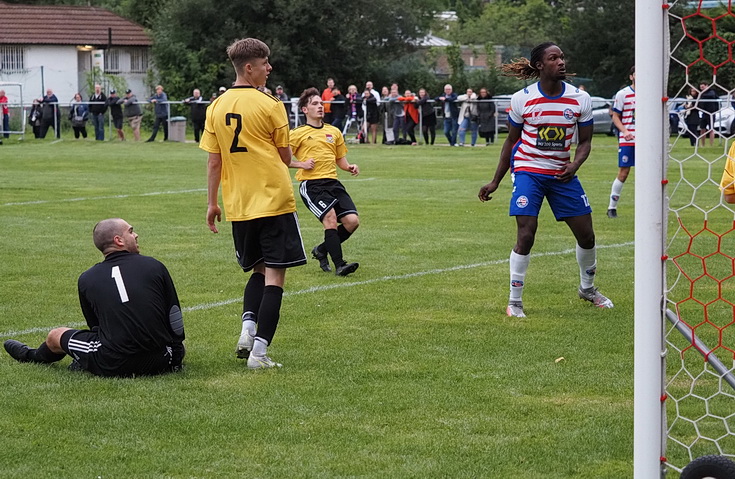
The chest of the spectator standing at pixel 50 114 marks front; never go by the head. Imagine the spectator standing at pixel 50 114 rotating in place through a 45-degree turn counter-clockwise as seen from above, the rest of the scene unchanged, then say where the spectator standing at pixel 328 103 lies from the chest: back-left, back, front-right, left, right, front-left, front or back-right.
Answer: front

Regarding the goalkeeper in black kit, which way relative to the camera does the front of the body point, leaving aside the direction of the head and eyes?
away from the camera

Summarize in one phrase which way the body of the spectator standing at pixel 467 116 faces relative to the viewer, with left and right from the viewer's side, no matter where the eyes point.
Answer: facing the viewer

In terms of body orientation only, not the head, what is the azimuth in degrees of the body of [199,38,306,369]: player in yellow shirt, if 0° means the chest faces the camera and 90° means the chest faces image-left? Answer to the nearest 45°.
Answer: approximately 225°

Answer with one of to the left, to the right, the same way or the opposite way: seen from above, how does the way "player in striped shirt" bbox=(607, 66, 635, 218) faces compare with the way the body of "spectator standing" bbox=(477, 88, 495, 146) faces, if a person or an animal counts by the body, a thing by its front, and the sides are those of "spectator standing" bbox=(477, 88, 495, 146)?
the same way

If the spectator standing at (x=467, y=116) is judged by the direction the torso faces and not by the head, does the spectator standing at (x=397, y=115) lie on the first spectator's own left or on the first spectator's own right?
on the first spectator's own right

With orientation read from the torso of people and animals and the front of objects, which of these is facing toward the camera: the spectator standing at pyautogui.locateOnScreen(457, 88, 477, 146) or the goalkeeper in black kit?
the spectator standing

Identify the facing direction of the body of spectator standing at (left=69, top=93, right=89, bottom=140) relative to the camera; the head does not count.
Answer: toward the camera

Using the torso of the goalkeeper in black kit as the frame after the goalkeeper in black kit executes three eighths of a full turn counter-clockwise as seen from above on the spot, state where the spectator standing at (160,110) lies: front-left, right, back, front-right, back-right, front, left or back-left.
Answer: back-right

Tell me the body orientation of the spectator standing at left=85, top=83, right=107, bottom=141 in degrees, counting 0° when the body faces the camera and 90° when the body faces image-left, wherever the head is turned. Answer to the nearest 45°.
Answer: approximately 0°

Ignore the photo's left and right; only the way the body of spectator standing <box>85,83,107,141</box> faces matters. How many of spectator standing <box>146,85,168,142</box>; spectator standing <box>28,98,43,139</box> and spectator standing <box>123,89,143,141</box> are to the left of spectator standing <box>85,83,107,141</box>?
2

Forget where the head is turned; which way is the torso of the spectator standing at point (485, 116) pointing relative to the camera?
toward the camera

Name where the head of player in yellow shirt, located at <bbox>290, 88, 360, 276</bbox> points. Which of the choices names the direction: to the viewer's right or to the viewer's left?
to the viewer's right

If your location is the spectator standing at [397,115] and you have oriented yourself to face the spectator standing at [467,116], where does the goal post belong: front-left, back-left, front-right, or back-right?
front-right

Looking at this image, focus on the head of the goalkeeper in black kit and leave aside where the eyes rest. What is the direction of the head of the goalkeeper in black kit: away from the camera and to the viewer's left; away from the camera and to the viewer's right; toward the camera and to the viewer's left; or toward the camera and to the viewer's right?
away from the camera and to the viewer's right

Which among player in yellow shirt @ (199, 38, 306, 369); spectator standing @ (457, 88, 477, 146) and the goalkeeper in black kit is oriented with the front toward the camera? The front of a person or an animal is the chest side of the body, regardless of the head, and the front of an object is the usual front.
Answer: the spectator standing

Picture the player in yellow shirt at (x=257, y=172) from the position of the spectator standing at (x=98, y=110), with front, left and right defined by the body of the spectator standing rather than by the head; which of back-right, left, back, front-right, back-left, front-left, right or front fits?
front

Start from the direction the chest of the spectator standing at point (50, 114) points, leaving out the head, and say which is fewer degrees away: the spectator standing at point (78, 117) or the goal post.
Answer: the goal post

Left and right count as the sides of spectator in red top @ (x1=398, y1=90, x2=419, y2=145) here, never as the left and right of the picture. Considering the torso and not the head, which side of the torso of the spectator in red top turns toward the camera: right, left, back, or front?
front
